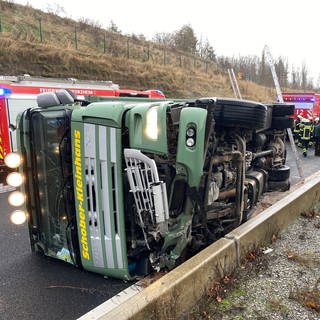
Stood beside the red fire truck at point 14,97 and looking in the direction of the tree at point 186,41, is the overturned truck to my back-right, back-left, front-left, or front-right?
back-right

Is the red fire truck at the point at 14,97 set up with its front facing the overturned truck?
no

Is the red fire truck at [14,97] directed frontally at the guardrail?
no

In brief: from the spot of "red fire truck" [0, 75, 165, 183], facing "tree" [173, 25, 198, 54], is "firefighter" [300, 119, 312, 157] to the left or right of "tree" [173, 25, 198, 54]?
right

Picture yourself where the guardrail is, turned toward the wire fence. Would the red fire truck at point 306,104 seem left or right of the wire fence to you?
right
